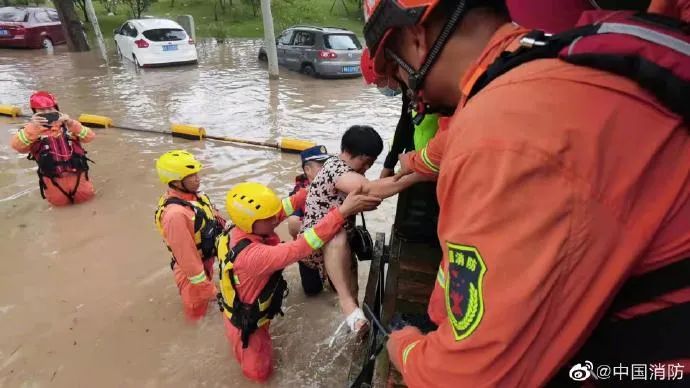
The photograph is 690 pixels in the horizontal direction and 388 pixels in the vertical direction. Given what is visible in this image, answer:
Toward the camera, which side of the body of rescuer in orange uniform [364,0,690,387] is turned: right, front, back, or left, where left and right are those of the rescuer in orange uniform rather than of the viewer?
left

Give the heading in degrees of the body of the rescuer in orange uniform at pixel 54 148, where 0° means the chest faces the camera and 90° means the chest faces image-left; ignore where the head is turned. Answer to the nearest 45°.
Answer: approximately 0°

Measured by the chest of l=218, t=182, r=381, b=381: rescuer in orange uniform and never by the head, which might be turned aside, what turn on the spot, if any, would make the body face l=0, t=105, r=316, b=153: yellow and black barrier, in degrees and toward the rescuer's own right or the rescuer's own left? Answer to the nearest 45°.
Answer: approximately 90° to the rescuer's own left

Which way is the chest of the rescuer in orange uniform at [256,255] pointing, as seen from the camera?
to the viewer's right

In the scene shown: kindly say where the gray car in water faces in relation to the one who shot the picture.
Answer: facing away from the viewer and to the left of the viewer

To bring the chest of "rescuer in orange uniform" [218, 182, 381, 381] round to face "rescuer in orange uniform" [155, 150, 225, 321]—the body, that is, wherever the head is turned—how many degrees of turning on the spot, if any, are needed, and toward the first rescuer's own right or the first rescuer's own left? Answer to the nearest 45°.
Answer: approximately 135° to the first rescuer's own left

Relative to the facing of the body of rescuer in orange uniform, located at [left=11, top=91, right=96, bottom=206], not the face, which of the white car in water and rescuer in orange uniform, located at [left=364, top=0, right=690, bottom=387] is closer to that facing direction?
the rescuer in orange uniform

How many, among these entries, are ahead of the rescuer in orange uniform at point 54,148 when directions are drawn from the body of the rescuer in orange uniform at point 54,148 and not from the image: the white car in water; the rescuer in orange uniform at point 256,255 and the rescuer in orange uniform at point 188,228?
2
